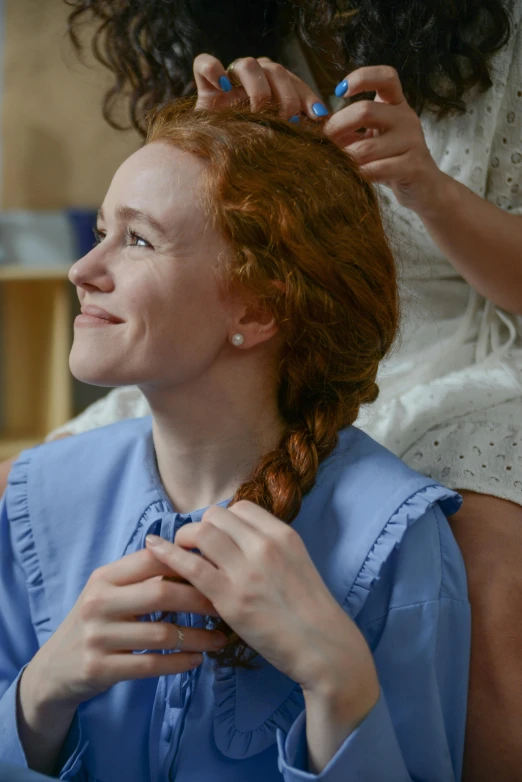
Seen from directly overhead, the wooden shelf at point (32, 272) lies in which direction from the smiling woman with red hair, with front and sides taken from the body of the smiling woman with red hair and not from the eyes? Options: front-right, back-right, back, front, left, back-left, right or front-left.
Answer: back-right

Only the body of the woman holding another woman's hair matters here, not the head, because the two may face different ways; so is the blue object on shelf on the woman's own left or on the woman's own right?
on the woman's own right

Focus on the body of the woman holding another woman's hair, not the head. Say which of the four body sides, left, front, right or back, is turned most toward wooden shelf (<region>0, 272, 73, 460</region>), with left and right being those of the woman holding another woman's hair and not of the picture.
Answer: right

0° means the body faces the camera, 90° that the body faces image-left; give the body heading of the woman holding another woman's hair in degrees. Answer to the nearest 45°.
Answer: approximately 45°

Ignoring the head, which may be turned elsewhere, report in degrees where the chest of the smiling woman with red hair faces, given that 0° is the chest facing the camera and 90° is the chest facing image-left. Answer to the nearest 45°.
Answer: approximately 45°

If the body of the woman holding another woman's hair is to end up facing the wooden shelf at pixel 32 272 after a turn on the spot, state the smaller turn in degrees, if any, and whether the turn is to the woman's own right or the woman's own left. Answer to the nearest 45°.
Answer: approximately 90° to the woman's own right

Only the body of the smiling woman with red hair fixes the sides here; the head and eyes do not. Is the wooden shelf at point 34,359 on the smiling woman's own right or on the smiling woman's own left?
on the smiling woman's own right

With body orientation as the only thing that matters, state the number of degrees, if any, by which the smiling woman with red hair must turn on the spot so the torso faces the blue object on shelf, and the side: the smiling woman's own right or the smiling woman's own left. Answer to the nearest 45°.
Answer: approximately 135° to the smiling woman's own right
